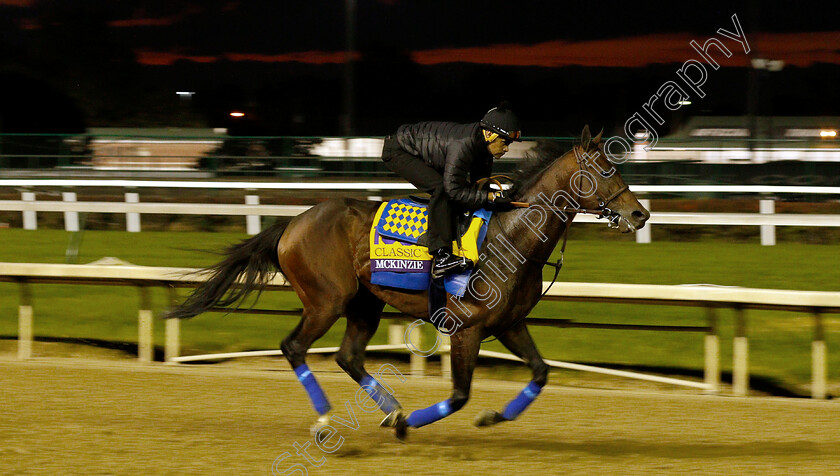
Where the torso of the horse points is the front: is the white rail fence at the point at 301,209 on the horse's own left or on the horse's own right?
on the horse's own left

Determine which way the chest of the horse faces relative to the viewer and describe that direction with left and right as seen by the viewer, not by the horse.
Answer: facing to the right of the viewer

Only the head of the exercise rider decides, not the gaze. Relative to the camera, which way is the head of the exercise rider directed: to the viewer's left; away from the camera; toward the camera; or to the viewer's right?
to the viewer's right

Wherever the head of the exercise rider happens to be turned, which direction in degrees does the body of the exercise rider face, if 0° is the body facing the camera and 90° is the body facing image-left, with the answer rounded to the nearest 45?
approximately 270°
